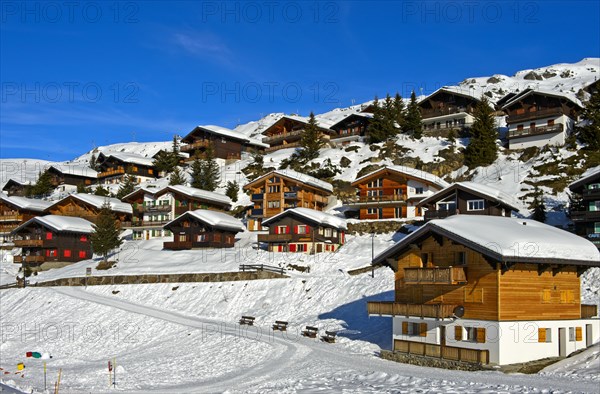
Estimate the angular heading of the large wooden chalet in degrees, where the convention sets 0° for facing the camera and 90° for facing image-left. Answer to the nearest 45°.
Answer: approximately 45°

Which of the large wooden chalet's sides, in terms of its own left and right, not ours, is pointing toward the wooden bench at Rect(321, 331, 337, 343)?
right

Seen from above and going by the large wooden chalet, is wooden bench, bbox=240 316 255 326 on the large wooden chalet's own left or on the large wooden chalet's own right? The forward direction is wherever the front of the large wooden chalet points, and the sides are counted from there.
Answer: on the large wooden chalet's own right

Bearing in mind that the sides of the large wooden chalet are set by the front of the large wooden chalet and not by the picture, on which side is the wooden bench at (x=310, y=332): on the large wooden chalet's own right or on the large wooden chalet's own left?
on the large wooden chalet's own right
